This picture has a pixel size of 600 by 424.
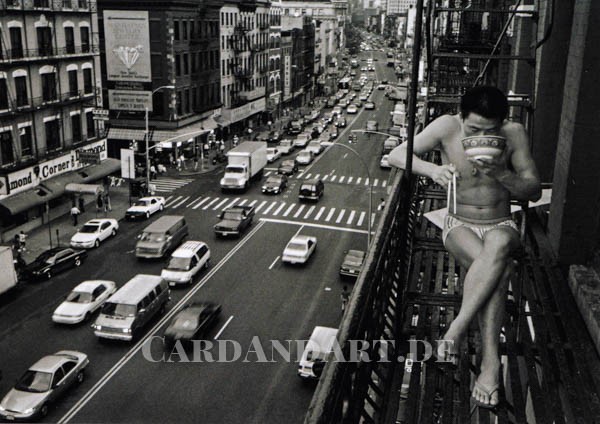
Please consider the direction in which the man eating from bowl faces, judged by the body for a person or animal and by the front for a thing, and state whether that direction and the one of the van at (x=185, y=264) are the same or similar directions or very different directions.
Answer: same or similar directions

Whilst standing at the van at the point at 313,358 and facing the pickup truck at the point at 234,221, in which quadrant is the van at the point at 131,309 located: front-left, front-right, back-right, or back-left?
front-left

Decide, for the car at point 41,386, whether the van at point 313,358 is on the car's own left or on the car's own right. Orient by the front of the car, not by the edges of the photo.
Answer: on the car's own left

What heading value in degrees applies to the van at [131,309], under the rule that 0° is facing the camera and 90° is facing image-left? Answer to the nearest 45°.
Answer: approximately 45°

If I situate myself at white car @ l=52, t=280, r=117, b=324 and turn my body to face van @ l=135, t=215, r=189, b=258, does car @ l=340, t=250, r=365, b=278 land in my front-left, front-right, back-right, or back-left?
front-right

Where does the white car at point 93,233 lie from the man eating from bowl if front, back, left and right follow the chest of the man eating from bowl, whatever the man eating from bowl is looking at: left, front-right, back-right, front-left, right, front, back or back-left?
back-right

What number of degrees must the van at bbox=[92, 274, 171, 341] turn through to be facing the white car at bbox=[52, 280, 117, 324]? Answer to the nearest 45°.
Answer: approximately 90° to its right

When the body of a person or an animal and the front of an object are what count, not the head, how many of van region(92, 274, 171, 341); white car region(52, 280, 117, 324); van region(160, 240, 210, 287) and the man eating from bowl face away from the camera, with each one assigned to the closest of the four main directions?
0

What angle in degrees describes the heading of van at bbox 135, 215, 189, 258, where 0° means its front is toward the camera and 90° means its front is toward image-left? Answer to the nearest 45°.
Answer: approximately 45°

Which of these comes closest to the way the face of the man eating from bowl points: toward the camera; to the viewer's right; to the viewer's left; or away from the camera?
toward the camera

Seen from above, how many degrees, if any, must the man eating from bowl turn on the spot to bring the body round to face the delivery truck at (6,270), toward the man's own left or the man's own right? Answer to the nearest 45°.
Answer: approximately 135° to the man's own right

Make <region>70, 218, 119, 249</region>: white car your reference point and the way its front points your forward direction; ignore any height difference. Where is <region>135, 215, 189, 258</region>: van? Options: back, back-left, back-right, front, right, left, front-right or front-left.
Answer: left

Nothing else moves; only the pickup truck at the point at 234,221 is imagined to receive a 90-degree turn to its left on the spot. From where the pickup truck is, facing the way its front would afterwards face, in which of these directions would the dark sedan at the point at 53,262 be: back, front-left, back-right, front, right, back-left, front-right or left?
right

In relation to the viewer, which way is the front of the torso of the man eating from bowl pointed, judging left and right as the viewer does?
facing the viewer

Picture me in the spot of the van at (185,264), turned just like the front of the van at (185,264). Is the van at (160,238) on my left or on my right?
on my right

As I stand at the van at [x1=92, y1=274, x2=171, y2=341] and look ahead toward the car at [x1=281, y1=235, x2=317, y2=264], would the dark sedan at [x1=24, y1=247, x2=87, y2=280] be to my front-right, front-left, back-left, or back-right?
front-left

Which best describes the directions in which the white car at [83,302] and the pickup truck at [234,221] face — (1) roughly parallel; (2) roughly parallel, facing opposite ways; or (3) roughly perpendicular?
roughly parallel

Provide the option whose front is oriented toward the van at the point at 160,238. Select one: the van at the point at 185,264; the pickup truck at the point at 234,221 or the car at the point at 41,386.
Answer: the pickup truck

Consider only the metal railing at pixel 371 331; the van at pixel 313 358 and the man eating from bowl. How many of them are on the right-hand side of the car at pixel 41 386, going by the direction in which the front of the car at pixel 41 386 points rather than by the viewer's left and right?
0

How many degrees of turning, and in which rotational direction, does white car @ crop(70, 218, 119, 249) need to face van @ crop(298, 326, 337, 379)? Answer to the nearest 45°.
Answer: approximately 45° to its left

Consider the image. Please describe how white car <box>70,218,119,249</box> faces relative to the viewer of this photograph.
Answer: facing the viewer and to the left of the viewer
